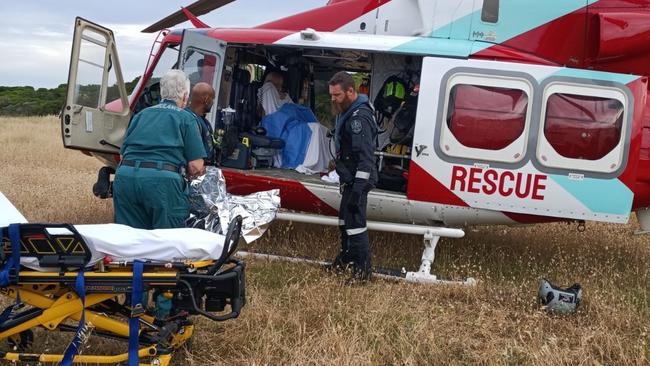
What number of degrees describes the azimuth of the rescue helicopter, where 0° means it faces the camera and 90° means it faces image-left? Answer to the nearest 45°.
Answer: approximately 90°

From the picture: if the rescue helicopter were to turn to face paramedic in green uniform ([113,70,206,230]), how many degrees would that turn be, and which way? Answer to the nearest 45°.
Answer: approximately 45° to its left

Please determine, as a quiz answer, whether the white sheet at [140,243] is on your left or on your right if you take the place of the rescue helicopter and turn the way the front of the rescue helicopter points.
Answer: on your left

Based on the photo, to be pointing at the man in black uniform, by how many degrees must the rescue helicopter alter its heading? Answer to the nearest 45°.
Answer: approximately 45° to its left

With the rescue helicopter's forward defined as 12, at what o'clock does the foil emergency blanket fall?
The foil emergency blanket is roughly at 11 o'clock from the rescue helicopter.

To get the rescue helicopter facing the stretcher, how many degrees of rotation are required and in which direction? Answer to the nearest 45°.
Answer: approximately 45° to its left

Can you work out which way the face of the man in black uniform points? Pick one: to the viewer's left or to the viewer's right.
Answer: to the viewer's left
